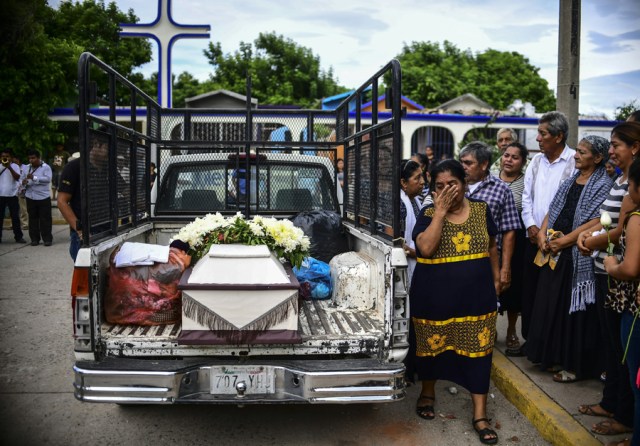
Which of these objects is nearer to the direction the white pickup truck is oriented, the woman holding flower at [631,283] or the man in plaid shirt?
the man in plaid shirt

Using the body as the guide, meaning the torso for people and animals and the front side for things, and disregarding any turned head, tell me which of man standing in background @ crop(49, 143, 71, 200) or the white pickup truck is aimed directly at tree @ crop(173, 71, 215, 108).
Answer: the white pickup truck

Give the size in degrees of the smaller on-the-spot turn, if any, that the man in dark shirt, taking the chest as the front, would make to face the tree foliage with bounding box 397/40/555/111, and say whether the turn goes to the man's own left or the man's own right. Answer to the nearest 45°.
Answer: approximately 90° to the man's own left

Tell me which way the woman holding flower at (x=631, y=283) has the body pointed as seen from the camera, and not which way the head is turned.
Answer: to the viewer's left

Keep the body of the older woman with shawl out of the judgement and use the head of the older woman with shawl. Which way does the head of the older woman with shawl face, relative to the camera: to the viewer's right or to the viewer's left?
to the viewer's left

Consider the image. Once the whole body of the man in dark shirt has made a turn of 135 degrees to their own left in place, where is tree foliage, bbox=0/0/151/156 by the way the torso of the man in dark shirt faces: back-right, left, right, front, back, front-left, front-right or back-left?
front

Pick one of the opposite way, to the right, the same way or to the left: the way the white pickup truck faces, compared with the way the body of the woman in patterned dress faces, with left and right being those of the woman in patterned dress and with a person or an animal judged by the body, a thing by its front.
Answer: the opposite way

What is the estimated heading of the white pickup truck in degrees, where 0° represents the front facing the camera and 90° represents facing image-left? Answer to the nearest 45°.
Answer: approximately 180°
